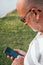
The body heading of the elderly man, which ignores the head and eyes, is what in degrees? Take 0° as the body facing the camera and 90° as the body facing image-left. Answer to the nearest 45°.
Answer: approximately 90°
